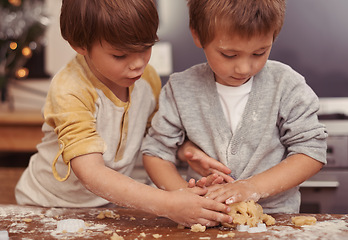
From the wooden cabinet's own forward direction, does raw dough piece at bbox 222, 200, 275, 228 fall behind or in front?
in front

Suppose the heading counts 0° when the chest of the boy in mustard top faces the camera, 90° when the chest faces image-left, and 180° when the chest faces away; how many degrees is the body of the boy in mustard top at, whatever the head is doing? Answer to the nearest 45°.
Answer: approximately 315°

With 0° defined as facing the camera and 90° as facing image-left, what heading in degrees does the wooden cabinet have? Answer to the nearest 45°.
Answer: approximately 0°

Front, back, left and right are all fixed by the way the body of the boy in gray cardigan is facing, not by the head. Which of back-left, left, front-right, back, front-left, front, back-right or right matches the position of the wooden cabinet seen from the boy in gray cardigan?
back-right

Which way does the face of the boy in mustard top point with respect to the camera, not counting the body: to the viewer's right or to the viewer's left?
to the viewer's right

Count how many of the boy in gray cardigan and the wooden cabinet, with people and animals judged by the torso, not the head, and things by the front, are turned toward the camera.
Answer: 2
